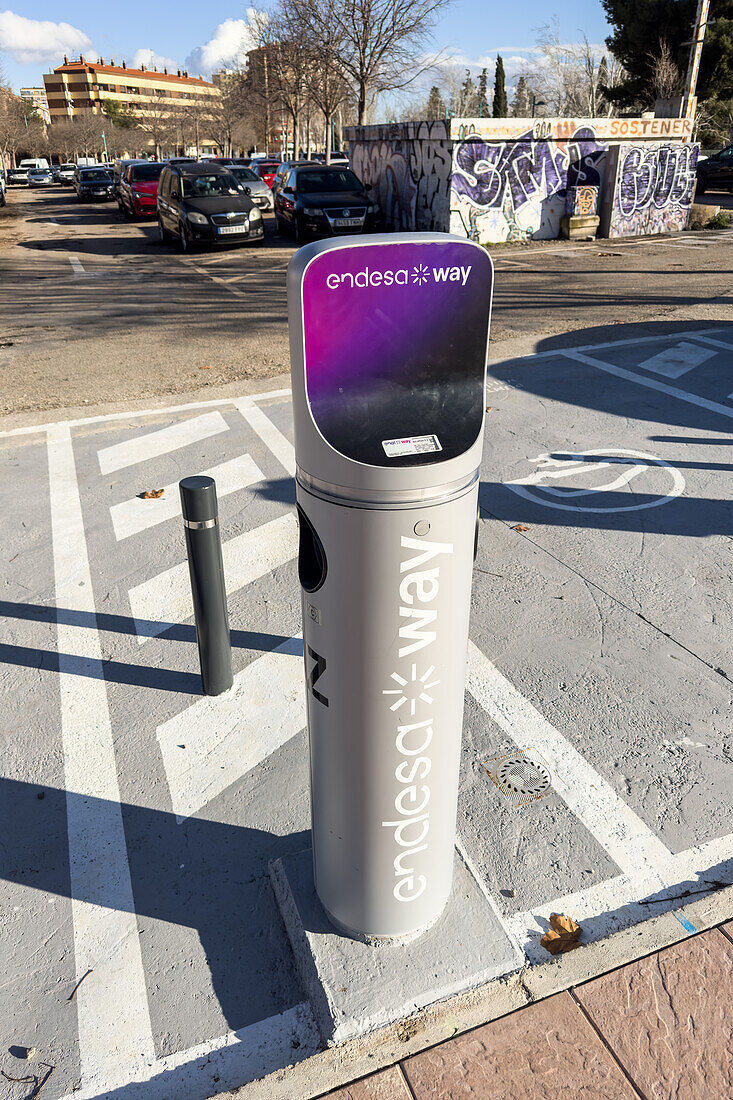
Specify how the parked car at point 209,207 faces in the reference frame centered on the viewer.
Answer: facing the viewer and to the right of the viewer

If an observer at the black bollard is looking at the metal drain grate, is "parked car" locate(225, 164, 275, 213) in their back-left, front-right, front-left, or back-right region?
back-left

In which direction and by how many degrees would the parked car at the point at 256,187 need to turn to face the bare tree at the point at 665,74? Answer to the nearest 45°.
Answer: approximately 90° to its left

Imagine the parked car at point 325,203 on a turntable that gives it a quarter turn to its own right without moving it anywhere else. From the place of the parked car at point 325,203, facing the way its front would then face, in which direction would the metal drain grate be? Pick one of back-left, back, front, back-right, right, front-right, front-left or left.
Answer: front-left

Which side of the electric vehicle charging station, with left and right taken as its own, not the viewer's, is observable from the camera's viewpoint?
front

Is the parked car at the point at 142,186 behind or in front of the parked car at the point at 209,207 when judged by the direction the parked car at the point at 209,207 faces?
behind

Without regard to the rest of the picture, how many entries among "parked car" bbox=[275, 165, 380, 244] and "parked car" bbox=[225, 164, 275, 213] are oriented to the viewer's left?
0

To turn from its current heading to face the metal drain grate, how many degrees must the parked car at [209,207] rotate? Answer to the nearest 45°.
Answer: approximately 45° to its right

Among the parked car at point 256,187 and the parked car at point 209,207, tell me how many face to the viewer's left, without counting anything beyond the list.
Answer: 0

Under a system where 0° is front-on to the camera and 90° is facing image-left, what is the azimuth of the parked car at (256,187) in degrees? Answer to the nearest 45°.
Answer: approximately 315°
